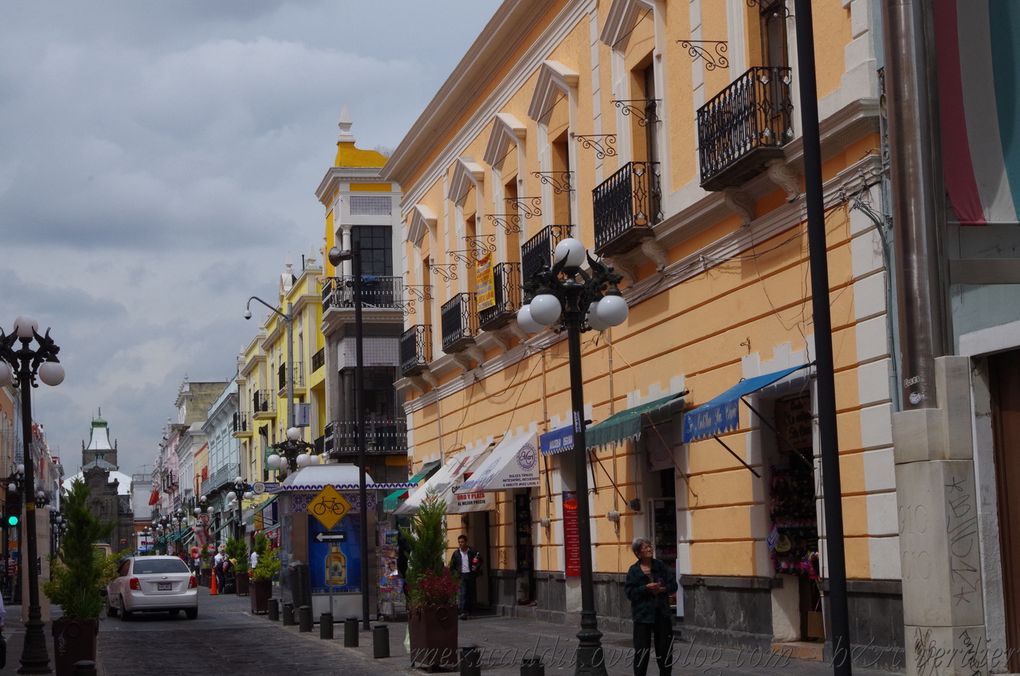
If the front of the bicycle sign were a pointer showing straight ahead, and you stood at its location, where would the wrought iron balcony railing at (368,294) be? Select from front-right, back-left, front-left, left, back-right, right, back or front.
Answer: back

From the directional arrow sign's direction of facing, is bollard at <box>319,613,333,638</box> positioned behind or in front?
in front

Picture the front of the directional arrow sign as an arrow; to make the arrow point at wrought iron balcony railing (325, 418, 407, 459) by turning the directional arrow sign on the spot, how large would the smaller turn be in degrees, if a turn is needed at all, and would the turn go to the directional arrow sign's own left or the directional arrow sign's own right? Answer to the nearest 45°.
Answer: approximately 180°

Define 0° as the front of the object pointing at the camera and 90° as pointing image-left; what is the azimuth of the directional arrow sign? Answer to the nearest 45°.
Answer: approximately 0°

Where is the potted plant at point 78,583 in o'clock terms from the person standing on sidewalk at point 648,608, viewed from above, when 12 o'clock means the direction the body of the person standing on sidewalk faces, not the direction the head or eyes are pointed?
The potted plant is roughly at 4 o'clock from the person standing on sidewalk.

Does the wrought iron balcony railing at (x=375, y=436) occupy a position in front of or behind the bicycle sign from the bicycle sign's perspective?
behind

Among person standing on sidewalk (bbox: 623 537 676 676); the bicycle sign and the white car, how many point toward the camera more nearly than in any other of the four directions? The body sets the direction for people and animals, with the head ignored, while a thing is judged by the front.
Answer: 2

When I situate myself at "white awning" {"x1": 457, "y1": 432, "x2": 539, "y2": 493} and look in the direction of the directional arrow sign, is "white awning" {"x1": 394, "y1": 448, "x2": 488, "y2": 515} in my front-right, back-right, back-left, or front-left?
front-right

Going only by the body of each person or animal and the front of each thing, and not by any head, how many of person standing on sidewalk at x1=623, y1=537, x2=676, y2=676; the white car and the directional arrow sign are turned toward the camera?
2

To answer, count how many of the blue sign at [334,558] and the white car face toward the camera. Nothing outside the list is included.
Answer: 1

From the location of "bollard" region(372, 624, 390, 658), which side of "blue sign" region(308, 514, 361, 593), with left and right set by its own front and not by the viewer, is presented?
front

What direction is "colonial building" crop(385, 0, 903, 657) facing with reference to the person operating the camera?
facing the viewer and to the left of the viewer

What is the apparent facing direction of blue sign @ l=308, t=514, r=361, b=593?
toward the camera

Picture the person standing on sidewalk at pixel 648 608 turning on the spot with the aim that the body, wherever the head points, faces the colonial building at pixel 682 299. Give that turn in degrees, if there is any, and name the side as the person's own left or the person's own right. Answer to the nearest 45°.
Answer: approximately 180°

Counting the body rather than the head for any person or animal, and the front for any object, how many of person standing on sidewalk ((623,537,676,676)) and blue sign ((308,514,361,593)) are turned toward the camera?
2

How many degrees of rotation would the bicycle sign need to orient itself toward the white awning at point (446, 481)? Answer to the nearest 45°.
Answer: approximately 135° to its left

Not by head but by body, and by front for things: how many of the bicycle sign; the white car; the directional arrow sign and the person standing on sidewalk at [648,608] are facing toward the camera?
3
